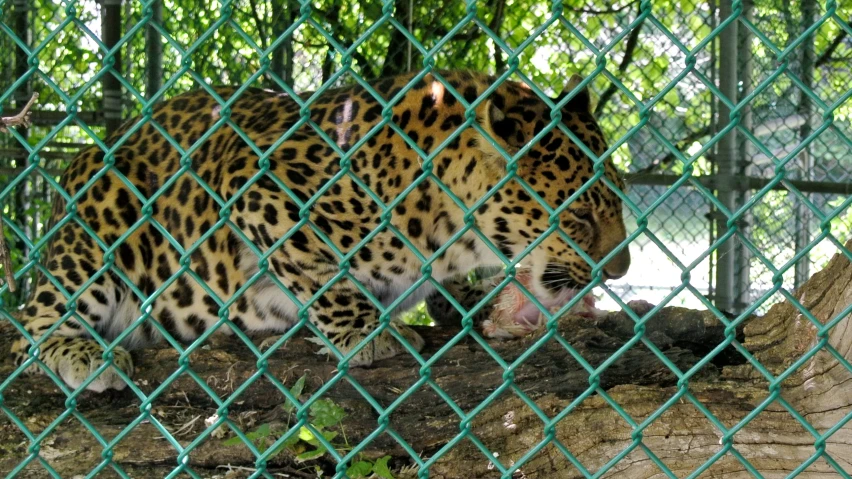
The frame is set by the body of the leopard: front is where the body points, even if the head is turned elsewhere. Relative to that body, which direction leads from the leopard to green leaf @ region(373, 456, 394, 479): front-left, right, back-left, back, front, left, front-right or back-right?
right

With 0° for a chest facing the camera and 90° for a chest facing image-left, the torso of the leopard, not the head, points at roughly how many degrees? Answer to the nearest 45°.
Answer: approximately 270°

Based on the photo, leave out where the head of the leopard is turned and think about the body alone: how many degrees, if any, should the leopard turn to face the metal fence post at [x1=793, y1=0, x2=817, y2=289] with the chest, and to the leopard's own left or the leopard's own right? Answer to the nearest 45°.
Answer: approximately 45° to the leopard's own left

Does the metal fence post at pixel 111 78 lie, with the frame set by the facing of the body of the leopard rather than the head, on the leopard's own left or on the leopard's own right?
on the leopard's own left

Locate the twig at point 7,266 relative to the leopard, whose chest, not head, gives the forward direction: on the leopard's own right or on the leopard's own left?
on the leopard's own right

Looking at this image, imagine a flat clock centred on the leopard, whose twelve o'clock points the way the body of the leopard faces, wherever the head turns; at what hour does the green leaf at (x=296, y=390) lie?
The green leaf is roughly at 4 o'clock from the leopard.

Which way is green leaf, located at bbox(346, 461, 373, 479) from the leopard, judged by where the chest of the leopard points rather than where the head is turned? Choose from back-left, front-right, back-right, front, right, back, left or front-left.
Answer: right

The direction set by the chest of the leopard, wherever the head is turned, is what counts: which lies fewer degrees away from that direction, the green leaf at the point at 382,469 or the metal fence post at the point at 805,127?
the metal fence post

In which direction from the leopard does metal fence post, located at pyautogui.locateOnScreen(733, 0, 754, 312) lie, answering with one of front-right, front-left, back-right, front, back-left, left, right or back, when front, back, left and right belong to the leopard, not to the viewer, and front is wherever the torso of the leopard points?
front-left
